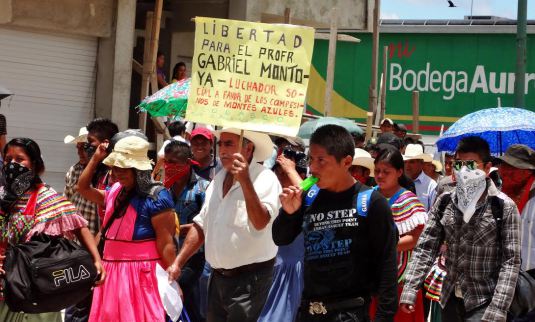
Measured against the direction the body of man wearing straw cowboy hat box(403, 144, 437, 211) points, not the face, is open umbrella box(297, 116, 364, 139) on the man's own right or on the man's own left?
on the man's own right

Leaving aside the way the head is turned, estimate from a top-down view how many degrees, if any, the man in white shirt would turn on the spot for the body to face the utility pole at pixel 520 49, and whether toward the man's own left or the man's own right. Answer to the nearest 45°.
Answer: approximately 180°

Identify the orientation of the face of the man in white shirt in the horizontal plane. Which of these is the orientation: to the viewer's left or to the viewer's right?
to the viewer's left

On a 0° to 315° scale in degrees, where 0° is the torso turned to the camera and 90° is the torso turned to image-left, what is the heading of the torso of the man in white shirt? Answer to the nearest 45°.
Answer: approximately 45°

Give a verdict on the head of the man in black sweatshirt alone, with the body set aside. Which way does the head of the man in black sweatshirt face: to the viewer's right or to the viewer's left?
to the viewer's left

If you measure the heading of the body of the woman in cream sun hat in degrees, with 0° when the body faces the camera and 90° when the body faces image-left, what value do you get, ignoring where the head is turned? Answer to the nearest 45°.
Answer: approximately 45°

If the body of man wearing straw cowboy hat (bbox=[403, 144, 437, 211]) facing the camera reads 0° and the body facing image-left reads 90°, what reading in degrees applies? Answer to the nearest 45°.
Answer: approximately 45°

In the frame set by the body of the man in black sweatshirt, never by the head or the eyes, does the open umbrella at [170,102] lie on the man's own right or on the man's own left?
on the man's own right

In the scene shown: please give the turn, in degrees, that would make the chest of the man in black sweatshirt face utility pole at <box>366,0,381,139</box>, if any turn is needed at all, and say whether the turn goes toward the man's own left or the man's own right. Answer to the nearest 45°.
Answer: approximately 135° to the man's own right
